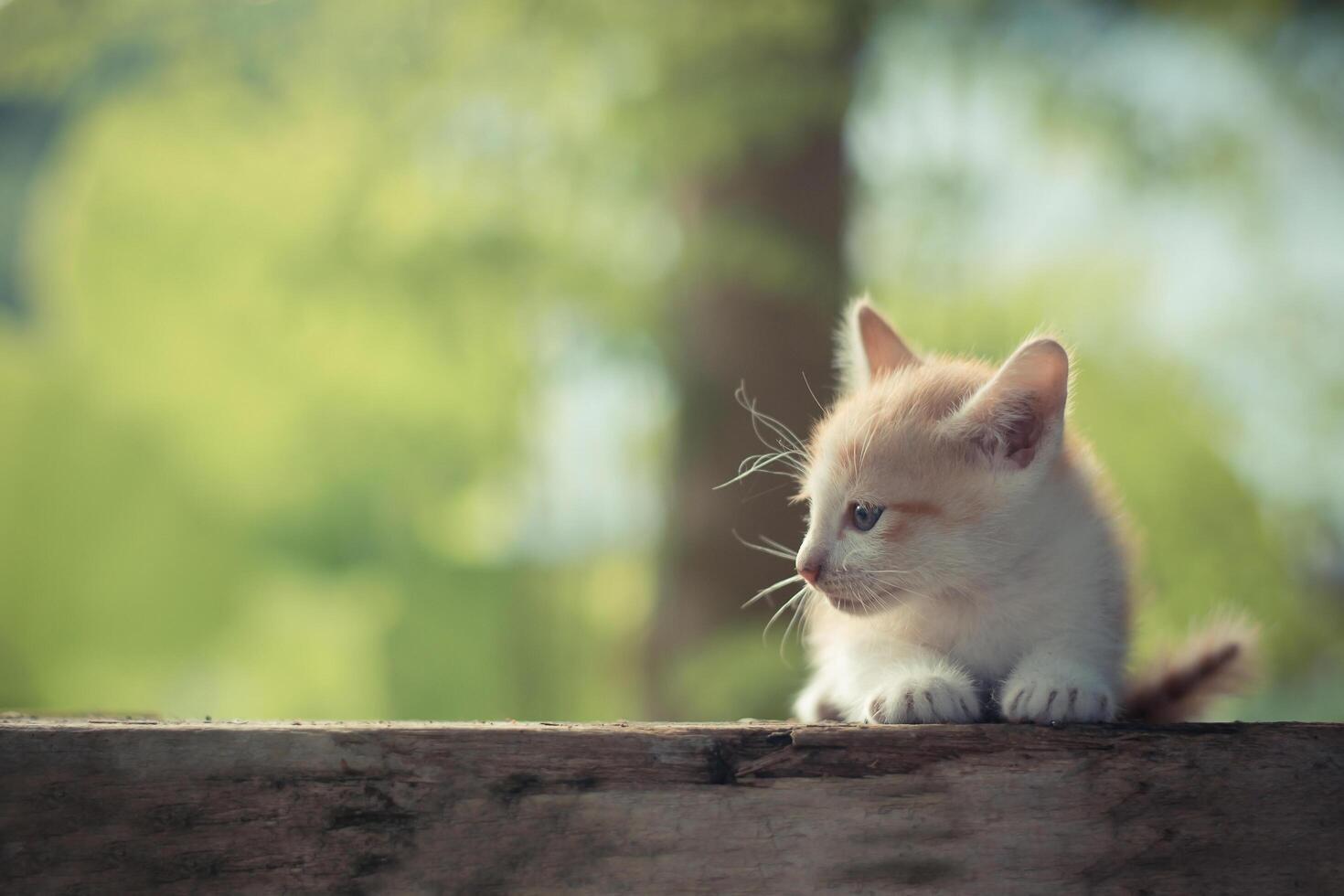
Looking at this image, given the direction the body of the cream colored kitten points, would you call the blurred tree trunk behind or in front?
behind

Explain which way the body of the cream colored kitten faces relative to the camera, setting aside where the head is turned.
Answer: toward the camera
